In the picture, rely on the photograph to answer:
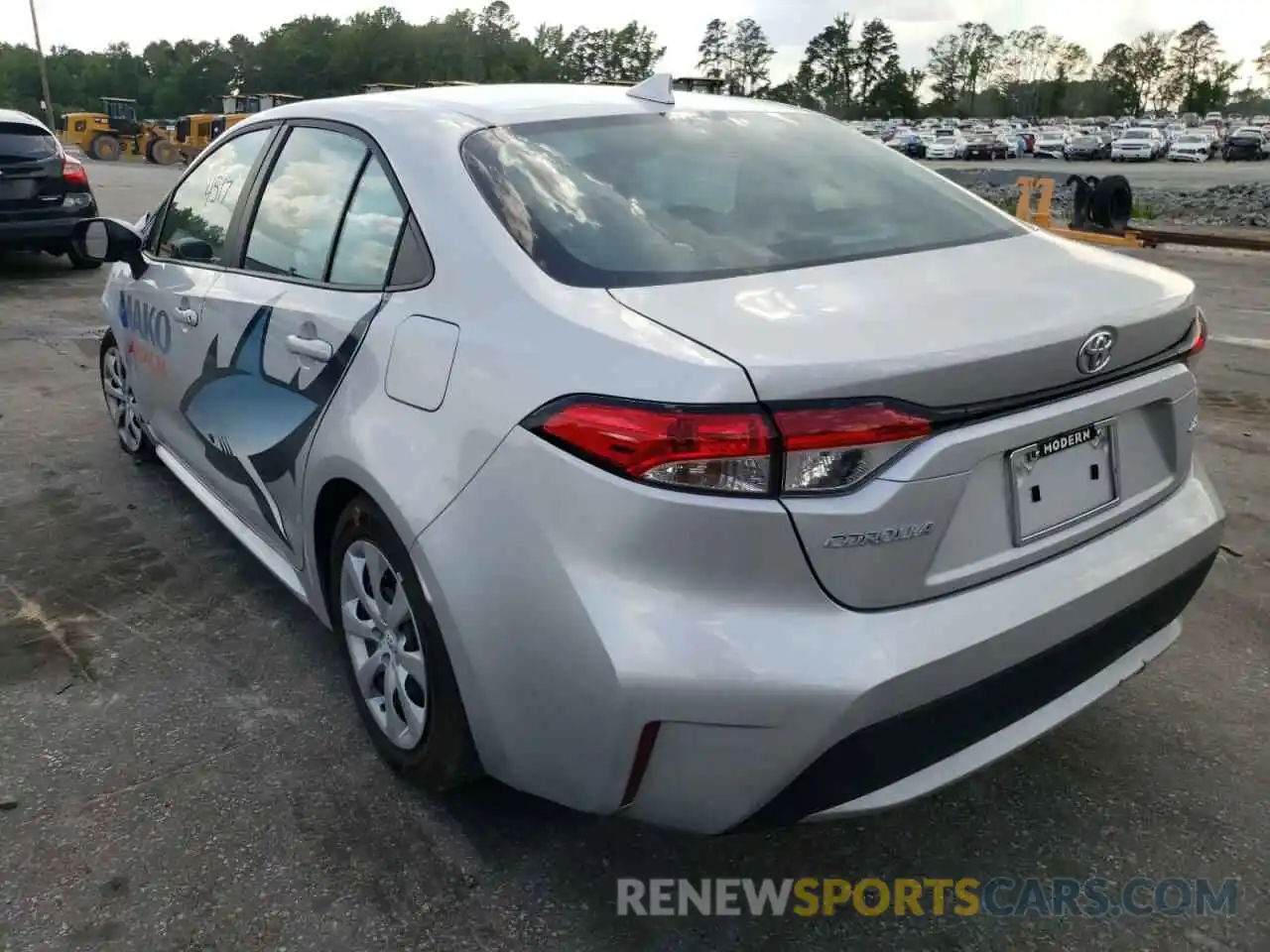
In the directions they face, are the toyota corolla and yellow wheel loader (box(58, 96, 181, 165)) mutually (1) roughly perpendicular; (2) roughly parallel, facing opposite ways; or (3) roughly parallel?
roughly perpendicular

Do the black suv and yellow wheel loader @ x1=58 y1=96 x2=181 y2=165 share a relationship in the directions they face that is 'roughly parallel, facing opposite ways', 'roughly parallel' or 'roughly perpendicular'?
roughly perpendicular

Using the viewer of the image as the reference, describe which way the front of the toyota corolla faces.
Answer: facing away from the viewer and to the left of the viewer

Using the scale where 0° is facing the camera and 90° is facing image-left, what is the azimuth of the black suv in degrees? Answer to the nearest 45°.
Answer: approximately 180°

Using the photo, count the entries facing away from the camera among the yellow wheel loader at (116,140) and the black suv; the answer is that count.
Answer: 1

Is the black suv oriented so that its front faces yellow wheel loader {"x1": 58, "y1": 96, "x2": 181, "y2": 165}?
yes

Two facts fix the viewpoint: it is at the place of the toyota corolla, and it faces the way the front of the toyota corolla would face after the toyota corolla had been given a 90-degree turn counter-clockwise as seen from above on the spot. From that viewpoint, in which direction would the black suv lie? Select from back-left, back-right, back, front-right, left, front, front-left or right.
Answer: right
